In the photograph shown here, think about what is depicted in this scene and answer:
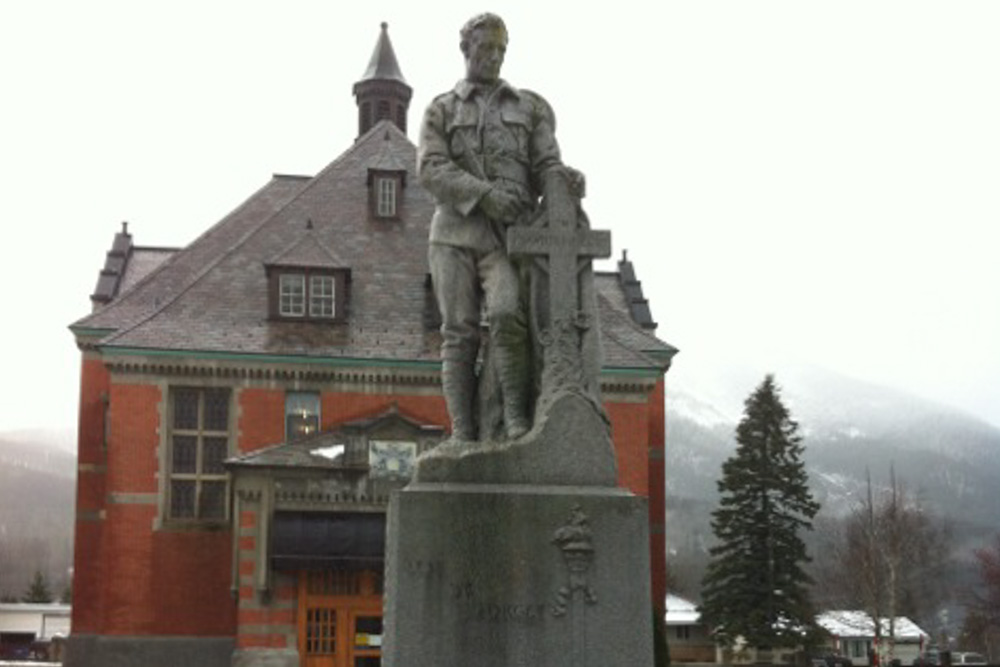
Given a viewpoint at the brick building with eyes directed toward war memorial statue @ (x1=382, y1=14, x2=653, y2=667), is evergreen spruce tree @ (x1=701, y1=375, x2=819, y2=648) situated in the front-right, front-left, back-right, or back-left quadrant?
back-left

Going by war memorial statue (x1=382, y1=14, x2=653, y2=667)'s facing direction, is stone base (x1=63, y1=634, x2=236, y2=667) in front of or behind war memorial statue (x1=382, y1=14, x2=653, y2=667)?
behind

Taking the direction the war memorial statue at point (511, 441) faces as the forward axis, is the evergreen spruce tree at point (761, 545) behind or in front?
behind

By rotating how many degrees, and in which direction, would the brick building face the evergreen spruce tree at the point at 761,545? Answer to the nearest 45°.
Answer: approximately 135° to its left

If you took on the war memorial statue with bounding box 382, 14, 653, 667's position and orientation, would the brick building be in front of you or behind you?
behind

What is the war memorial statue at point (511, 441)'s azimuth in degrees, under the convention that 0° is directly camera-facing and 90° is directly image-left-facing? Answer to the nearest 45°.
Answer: approximately 0°

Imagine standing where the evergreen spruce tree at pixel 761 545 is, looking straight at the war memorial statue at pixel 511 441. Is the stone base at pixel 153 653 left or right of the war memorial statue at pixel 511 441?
right

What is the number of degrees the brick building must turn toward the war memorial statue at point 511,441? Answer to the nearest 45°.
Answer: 0° — it already faces it

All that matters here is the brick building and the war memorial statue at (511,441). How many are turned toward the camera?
2
